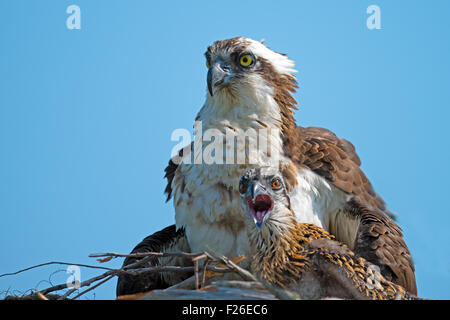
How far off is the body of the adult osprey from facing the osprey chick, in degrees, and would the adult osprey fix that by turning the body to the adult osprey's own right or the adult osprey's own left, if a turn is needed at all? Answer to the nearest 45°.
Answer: approximately 45° to the adult osprey's own left

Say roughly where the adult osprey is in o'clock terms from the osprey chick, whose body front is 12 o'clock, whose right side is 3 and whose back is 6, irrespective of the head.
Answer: The adult osprey is roughly at 4 o'clock from the osprey chick.

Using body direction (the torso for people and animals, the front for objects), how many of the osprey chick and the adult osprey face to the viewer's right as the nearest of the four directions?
0

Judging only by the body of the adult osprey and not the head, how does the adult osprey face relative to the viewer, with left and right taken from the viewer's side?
facing the viewer and to the left of the viewer

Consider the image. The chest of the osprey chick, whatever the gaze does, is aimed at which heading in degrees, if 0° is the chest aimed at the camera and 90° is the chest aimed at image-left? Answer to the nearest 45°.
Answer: approximately 45°
